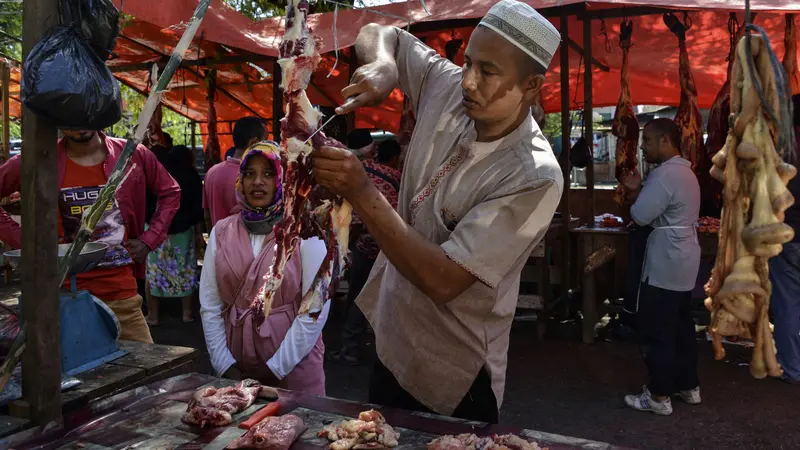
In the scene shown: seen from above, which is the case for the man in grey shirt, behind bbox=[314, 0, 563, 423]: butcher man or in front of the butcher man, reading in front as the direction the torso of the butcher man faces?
behind

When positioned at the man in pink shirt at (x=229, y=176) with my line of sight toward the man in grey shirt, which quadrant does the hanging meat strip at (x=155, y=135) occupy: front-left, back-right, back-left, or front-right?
back-left

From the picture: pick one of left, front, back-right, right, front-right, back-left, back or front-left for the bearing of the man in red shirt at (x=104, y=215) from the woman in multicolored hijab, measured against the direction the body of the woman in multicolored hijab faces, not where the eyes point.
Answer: back-right

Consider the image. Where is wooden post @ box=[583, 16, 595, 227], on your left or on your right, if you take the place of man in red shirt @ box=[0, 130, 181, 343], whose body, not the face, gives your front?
on your left

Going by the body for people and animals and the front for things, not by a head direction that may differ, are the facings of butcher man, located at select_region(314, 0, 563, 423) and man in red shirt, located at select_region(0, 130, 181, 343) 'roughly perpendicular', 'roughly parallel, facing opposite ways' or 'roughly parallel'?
roughly perpendicular

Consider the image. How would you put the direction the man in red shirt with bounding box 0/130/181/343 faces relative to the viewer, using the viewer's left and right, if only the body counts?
facing the viewer

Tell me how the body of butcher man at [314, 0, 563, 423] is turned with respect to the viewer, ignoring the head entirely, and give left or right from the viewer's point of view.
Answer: facing the viewer and to the left of the viewer

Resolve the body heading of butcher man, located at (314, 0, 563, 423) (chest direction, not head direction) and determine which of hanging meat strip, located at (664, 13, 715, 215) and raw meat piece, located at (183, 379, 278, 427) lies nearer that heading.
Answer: the raw meat piece

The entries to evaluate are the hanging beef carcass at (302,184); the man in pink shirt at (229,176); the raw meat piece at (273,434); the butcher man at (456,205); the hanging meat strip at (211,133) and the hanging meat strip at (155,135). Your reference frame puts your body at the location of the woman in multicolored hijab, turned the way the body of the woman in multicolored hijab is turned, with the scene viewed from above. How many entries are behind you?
3

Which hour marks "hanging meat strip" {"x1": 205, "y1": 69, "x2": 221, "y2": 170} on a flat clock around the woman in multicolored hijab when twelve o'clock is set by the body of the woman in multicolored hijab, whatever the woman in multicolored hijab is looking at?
The hanging meat strip is roughly at 6 o'clock from the woman in multicolored hijab.

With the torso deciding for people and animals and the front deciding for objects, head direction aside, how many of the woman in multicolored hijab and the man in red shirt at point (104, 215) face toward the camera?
2

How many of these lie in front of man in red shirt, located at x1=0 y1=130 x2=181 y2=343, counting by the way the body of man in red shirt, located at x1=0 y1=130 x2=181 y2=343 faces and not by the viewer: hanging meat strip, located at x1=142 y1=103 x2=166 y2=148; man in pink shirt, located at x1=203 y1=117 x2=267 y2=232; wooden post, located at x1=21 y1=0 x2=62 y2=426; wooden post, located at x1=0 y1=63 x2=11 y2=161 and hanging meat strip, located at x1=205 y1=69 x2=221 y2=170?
1

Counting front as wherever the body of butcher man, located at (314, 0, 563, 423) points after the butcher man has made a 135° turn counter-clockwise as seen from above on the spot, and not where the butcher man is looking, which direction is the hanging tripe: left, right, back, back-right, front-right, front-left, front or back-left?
front-right

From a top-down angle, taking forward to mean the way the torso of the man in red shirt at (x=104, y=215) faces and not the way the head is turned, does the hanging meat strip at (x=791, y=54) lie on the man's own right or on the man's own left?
on the man's own left
